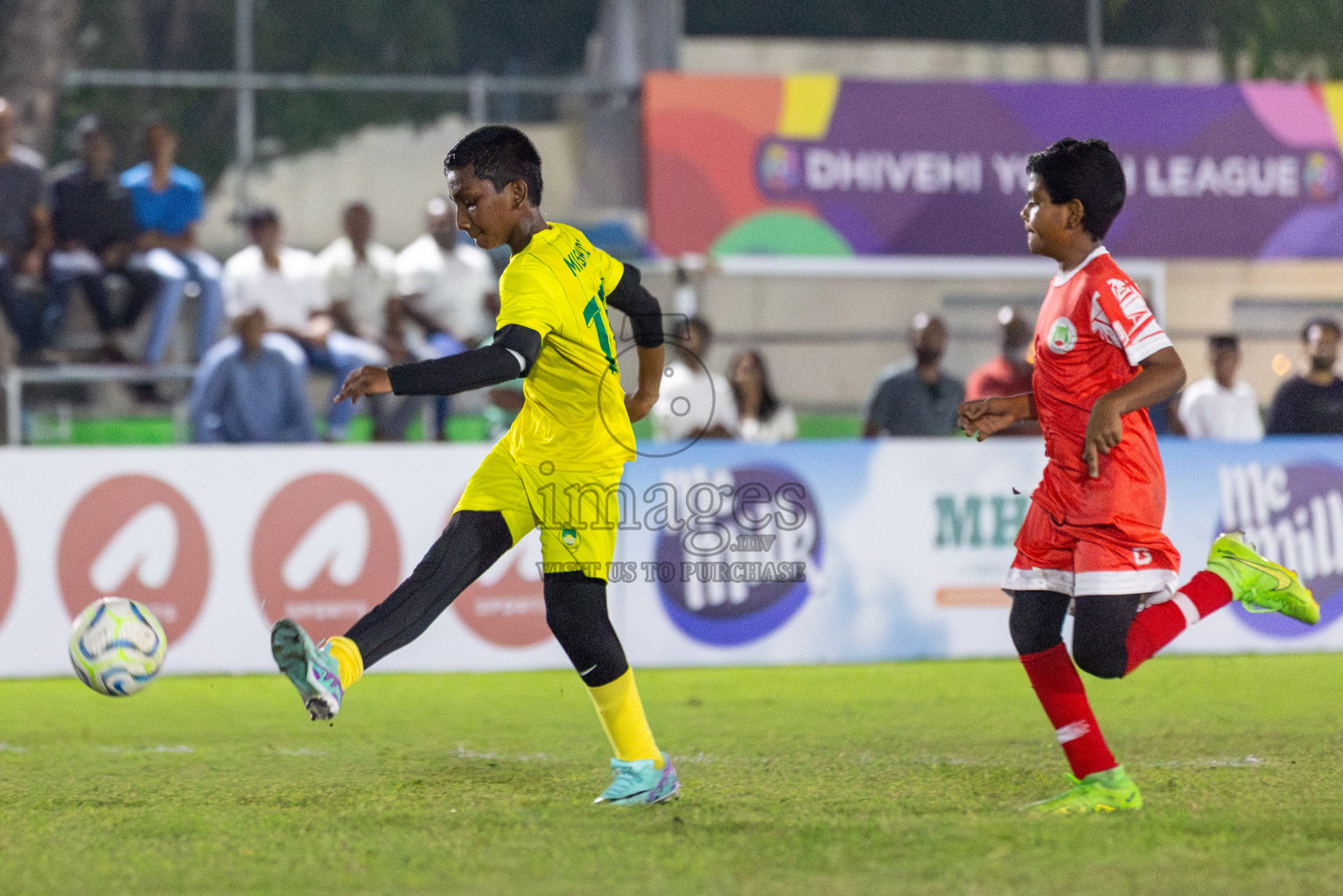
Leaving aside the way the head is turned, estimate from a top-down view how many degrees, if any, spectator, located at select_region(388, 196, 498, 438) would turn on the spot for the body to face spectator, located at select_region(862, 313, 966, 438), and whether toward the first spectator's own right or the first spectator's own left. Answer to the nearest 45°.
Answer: approximately 45° to the first spectator's own left

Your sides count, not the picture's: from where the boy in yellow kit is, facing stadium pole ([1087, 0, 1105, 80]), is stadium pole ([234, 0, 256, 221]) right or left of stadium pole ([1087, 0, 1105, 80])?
left

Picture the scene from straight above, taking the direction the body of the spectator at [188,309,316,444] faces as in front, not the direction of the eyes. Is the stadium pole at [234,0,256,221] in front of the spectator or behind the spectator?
behind

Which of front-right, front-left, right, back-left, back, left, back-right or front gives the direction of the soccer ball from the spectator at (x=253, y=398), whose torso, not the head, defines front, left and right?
front

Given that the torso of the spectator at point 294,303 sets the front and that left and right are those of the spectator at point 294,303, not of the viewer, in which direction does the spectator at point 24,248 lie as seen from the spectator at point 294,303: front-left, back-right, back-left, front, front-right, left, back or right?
back-right

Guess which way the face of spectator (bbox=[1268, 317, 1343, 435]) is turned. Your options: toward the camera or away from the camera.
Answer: toward the camera

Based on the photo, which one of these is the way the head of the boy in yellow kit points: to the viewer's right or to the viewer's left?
to the viewer's left

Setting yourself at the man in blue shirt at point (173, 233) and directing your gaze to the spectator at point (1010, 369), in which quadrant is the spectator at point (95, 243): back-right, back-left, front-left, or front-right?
back-right

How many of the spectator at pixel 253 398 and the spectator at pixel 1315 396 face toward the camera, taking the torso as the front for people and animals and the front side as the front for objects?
2

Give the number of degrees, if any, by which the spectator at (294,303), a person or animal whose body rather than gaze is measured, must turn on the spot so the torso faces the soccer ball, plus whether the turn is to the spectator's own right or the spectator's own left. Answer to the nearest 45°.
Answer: approximately 45° to the spectator's own right

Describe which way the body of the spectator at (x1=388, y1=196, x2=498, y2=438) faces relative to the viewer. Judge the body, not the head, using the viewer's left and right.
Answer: facing the viewer

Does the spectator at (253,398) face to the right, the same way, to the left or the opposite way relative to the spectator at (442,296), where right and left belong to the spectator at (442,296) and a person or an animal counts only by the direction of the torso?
the same way

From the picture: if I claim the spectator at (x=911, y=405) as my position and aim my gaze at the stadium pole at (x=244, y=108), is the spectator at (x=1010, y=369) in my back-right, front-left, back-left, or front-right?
back-right

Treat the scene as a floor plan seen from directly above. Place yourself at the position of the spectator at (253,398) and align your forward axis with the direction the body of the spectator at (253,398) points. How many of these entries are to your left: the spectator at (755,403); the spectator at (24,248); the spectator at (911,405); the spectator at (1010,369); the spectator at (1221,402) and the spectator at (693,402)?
5

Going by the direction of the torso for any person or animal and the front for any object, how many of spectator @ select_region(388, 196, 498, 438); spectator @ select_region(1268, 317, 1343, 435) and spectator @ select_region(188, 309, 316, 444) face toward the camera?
3

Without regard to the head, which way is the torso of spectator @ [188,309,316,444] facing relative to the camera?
toward the camera
